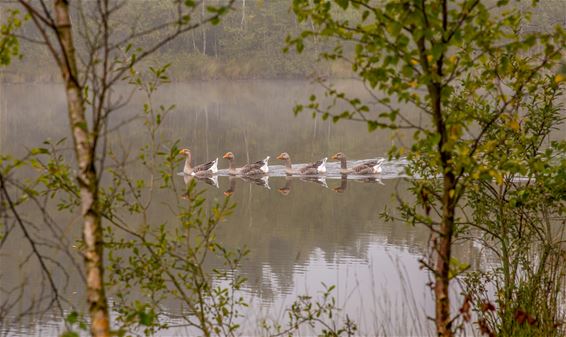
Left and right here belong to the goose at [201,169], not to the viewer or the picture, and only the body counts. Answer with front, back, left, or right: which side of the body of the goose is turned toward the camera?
left

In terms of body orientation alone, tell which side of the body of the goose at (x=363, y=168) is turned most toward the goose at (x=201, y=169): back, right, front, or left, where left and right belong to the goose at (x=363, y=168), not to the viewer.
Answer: front

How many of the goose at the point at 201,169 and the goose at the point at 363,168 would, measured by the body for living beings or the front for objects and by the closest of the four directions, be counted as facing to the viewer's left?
2

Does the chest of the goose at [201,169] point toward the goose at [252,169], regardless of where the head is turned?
no

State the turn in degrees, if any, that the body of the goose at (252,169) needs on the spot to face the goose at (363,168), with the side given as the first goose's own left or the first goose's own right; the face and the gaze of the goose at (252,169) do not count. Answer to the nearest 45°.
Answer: approximately 180°

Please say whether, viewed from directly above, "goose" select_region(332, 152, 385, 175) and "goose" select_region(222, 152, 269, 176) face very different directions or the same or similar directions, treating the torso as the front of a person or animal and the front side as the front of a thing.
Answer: same or similar directions

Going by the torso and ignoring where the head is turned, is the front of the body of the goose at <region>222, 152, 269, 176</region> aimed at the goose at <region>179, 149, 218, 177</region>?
yes

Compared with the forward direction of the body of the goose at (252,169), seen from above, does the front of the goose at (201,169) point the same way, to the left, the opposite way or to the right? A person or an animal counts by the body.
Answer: the same way

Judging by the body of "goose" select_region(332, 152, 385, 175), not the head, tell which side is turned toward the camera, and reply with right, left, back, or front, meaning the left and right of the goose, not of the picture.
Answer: left

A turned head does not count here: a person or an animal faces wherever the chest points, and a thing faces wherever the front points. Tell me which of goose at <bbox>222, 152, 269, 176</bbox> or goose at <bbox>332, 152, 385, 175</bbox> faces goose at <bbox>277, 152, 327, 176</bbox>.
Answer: goose at <bbox>332, 152, 385, 175</bbox>

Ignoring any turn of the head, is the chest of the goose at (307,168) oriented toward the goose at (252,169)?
yes

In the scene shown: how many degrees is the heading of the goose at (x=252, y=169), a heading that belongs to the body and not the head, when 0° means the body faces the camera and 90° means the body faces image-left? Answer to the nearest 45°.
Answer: approximately 90°

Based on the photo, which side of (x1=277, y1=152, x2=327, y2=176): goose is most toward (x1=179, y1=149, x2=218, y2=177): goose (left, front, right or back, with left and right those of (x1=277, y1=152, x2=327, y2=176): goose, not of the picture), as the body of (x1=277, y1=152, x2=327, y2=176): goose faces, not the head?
front

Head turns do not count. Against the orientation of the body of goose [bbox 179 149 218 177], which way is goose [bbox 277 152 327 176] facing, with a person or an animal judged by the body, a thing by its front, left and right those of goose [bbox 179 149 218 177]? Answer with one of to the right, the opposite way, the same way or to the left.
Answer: the same way

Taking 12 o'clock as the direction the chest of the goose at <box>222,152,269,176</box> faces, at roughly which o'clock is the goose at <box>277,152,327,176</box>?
the goose at <box>277,152,327,176</box> is roughly at 6 o'clock from the goose at <box>222,152,269,176</box>.

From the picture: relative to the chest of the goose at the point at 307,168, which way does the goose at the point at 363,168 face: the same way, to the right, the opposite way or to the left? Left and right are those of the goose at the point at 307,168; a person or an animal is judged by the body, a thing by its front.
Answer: the same way

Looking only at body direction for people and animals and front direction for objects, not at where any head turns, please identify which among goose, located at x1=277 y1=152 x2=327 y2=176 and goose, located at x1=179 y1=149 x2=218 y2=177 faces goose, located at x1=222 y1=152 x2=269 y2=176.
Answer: goose, located at x1=277 y1=152 x2=327 y2=176

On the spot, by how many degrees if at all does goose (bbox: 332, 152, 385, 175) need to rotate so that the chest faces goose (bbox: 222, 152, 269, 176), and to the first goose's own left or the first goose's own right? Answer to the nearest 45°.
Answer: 0° — it already faces it

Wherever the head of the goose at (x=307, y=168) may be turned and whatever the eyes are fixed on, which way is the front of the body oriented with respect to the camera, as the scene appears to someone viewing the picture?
to the viewer's left
